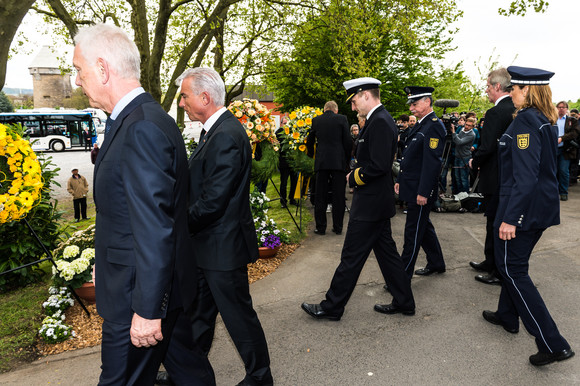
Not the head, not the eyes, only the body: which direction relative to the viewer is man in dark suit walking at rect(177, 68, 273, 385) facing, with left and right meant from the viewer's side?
facing to the left of the viewer

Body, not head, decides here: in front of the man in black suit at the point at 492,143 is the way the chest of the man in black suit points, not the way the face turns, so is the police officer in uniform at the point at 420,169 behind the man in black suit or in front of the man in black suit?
in front

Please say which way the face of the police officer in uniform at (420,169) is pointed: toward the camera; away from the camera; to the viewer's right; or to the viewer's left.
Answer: to the viewer's left

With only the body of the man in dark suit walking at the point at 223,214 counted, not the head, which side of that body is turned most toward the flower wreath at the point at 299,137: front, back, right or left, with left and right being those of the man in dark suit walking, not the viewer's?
right

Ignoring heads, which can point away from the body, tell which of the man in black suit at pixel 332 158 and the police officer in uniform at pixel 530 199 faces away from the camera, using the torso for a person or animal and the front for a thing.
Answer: the man in black suit

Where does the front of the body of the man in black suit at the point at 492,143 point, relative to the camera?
to the viewer's left

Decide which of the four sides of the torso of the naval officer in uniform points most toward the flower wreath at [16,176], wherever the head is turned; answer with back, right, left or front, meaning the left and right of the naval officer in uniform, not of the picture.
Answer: front

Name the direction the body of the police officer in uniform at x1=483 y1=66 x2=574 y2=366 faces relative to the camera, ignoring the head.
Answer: to the viewer's left

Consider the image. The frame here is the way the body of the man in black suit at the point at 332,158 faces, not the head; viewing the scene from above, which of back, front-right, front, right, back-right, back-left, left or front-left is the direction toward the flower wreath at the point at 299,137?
front-left

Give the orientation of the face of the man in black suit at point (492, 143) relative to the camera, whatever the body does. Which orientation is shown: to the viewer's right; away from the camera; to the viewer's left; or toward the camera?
to the viewer's left

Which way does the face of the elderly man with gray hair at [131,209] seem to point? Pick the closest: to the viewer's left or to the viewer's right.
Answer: to the viewer's left

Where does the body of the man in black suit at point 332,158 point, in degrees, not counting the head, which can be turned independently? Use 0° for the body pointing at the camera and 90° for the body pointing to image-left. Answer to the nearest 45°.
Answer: approximately 180°

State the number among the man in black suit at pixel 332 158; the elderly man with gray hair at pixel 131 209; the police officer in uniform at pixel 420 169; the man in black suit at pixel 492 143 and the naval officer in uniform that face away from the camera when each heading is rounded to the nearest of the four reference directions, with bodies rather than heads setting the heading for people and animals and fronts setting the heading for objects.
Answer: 1

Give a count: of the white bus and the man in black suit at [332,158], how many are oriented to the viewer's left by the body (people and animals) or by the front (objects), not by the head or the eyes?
0
